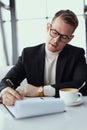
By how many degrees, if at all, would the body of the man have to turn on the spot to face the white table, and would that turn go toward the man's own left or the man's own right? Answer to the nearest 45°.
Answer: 0° — they already face it

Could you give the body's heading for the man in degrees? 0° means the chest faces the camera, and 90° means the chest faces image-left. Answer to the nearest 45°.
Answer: approximately 0°

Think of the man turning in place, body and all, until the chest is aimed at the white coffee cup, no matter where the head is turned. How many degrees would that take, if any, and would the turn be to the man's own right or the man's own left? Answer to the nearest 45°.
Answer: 0° — they already face it
